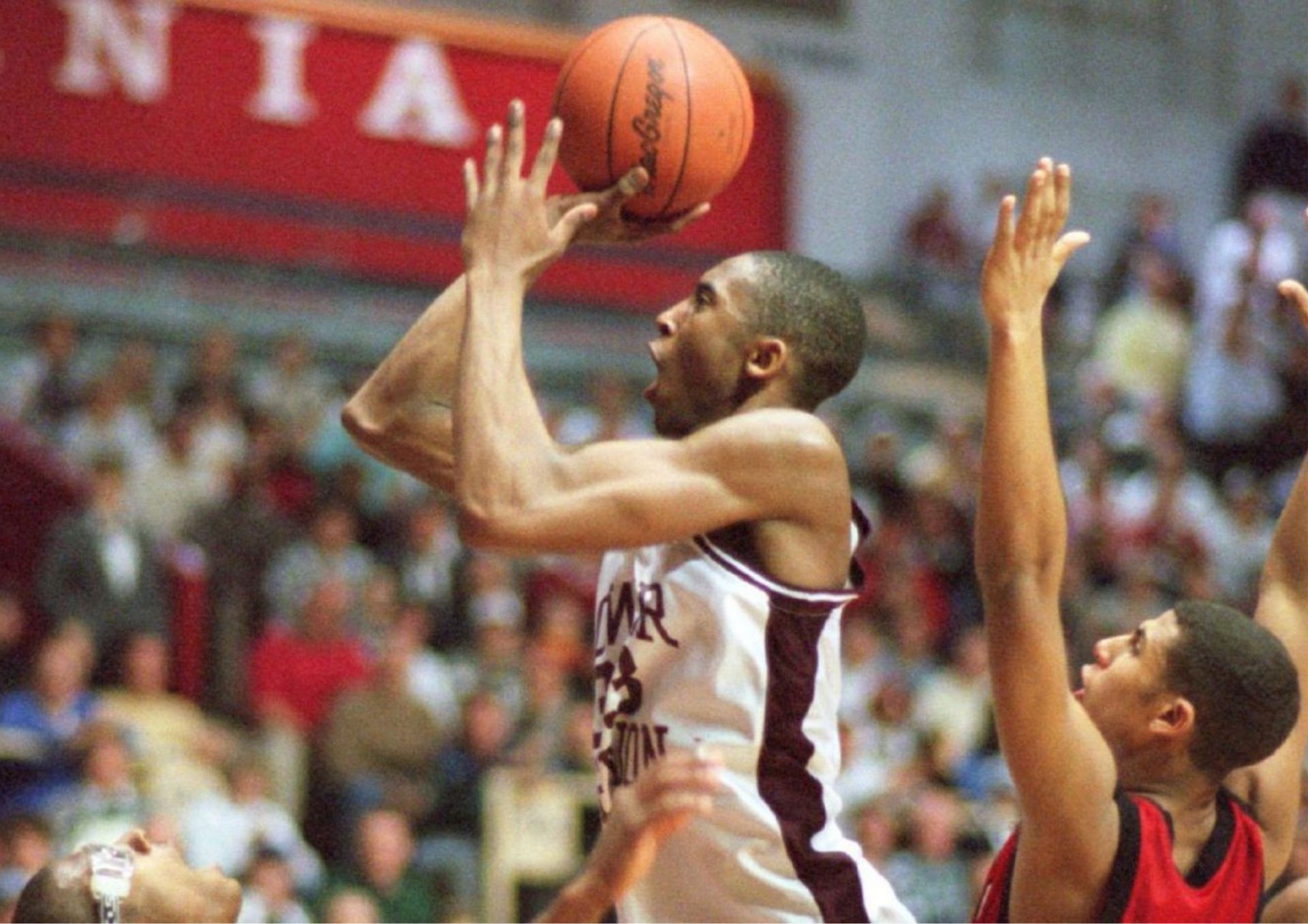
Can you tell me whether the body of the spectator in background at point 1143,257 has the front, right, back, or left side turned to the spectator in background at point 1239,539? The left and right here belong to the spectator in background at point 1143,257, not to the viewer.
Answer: front

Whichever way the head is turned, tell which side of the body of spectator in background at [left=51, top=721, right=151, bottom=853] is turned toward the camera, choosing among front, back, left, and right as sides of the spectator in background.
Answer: front

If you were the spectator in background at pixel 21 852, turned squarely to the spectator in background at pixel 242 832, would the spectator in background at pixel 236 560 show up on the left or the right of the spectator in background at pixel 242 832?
left

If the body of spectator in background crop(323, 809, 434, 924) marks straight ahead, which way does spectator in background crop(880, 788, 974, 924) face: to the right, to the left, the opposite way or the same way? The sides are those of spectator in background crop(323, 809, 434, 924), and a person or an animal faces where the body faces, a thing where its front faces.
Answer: the same way

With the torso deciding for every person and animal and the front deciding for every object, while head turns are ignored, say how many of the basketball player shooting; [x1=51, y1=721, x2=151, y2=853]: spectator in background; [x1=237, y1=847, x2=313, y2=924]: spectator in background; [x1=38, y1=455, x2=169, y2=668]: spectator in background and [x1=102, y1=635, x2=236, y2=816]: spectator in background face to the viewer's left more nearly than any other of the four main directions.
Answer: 1

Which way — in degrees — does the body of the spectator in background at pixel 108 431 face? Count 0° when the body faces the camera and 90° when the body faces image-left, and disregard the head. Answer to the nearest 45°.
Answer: approximately 0°

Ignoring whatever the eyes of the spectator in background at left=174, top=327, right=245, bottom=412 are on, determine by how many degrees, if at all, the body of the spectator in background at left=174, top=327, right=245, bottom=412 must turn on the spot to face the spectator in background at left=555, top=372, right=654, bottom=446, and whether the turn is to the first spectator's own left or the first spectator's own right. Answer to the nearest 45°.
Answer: approximately 90° to the first spectator's own left

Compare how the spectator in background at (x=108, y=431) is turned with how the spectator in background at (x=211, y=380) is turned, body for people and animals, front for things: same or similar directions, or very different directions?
same or similar directions

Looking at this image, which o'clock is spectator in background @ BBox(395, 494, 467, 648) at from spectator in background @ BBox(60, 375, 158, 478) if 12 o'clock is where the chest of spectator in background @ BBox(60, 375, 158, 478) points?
spectator in background @ BBox(395, 494, 467, 648) is roughly at 10 o'clock from spectator in background @ BBox(60, 375, 158, 478).

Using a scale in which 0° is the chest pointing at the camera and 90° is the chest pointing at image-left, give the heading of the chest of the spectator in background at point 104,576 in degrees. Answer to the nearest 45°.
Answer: approximately 0°

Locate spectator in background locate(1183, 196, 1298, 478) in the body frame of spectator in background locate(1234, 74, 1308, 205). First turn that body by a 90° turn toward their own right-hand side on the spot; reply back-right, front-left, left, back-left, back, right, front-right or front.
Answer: left

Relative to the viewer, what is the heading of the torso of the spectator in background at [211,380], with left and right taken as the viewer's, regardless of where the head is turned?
facing the viewer

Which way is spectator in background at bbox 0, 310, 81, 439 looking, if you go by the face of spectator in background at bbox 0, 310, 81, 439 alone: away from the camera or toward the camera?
toward the camera

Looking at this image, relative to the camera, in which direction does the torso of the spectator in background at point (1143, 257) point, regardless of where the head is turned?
toward the camera

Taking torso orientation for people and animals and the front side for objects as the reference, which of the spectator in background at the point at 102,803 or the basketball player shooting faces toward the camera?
the spectator in background

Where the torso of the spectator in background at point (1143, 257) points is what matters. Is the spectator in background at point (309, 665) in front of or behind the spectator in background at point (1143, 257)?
in front

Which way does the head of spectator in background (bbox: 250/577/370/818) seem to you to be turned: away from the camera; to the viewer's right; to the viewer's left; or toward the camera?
toward the camera

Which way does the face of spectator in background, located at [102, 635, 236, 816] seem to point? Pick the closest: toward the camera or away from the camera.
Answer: toward the camera
